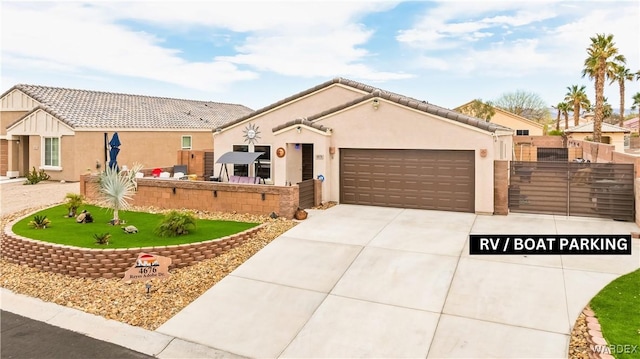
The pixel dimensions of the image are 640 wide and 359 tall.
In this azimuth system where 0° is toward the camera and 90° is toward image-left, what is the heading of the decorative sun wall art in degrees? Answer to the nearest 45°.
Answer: approximately 0°

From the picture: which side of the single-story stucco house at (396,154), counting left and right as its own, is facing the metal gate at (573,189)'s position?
left

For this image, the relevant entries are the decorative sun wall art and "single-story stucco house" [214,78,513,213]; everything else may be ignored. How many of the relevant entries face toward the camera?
2

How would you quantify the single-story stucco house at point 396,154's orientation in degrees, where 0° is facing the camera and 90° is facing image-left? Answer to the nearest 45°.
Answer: approximately 0°

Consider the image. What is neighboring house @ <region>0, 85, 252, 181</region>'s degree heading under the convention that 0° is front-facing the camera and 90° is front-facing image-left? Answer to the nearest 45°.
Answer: approximately 45°

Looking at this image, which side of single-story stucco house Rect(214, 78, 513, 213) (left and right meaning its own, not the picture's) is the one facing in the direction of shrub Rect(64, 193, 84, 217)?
right

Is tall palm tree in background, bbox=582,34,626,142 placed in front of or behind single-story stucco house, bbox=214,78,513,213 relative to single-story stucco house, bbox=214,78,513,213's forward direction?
behind

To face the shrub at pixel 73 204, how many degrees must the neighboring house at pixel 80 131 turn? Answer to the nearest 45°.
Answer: approximately 45° to its left

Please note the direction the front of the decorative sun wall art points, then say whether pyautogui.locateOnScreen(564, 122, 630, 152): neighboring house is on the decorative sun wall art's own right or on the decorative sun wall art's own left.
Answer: on the decorative sun wall art's own left
